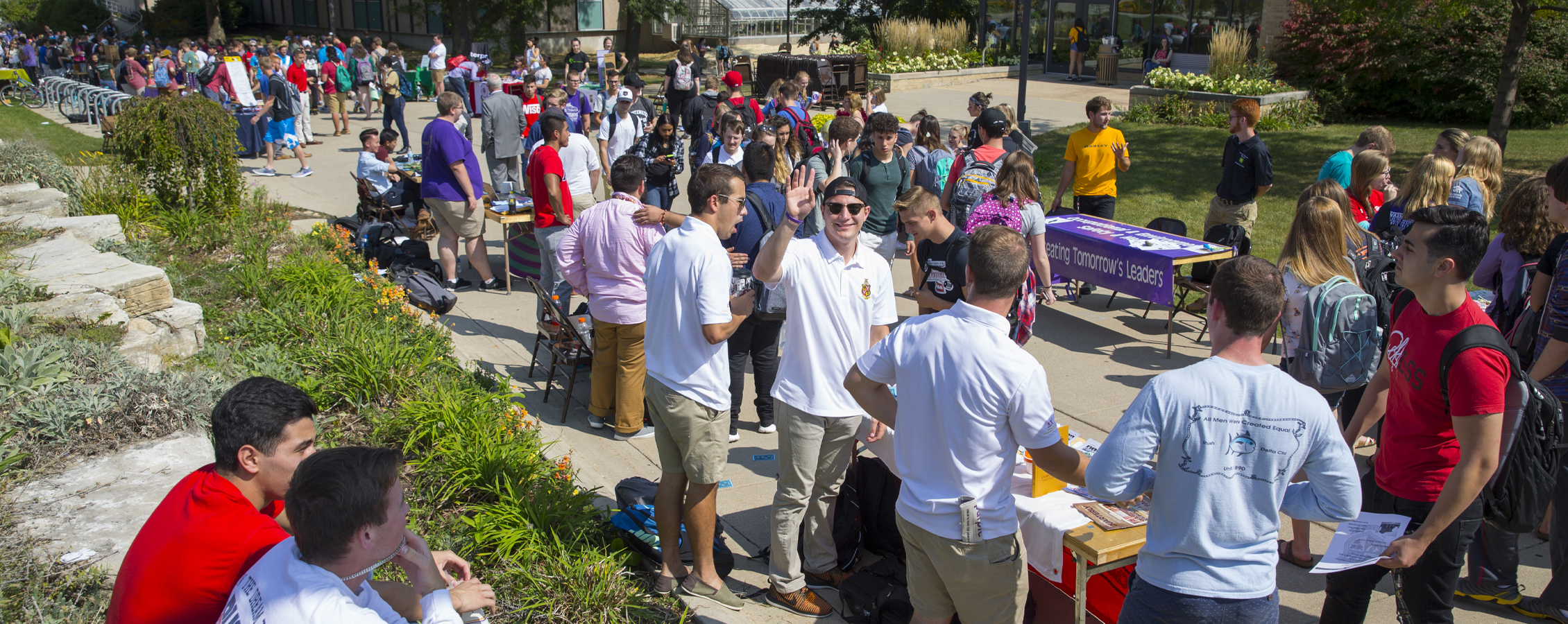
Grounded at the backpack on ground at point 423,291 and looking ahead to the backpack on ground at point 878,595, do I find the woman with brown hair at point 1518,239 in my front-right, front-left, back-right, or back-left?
front-left

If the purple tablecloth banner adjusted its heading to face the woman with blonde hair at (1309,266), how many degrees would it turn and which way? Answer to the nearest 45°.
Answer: approximately 45° to its left

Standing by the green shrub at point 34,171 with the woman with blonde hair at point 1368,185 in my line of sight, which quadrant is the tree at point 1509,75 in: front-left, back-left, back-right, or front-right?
front-left

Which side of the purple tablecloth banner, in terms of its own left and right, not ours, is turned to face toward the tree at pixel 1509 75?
back

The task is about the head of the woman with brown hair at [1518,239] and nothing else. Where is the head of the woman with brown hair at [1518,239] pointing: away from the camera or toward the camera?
away from the camera

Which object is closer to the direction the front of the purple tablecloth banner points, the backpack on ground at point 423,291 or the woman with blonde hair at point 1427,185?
the backpack on ground

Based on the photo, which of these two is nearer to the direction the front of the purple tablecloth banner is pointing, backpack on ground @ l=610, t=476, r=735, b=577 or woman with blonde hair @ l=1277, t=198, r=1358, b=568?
the backpack on ground

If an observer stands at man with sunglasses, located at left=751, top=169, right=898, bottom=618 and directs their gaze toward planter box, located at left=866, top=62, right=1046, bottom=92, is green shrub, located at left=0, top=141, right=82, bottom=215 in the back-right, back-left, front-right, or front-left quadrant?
front-left

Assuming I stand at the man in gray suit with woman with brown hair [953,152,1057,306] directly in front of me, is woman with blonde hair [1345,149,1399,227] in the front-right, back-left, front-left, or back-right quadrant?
front-left

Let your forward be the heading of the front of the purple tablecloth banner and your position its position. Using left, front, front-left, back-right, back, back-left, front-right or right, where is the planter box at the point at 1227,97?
back-right

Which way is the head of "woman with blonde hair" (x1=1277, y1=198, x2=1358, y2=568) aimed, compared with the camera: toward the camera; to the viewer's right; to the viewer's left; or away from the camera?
away from the camera

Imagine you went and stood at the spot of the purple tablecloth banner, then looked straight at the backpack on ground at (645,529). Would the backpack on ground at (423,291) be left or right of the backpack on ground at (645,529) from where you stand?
right

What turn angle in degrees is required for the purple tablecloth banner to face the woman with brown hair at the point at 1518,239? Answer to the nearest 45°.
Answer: approximately 90° to its left

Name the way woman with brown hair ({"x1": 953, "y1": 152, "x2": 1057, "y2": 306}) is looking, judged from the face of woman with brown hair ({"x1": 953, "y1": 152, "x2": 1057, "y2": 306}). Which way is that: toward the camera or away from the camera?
away from the camera

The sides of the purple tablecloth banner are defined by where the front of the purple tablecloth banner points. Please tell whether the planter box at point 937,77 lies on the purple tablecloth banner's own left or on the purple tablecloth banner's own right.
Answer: on the purple tablecloth banner's own right
